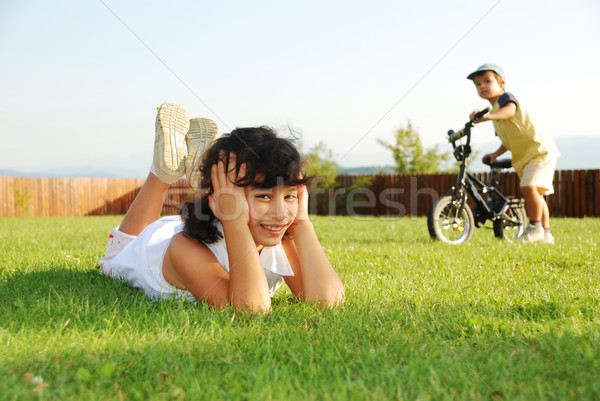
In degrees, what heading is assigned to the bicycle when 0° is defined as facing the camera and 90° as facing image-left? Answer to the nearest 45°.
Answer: approximately 45°

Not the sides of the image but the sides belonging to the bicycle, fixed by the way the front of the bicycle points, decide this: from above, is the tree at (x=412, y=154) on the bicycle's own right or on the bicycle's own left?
on the bicycle's own right

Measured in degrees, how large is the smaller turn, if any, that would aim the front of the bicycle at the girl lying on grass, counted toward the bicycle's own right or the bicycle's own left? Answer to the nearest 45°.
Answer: approximately 45° to the bicycle's own left

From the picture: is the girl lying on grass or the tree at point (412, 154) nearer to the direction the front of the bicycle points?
the girl lying on grass

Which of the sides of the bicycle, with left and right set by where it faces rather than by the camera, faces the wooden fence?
right
